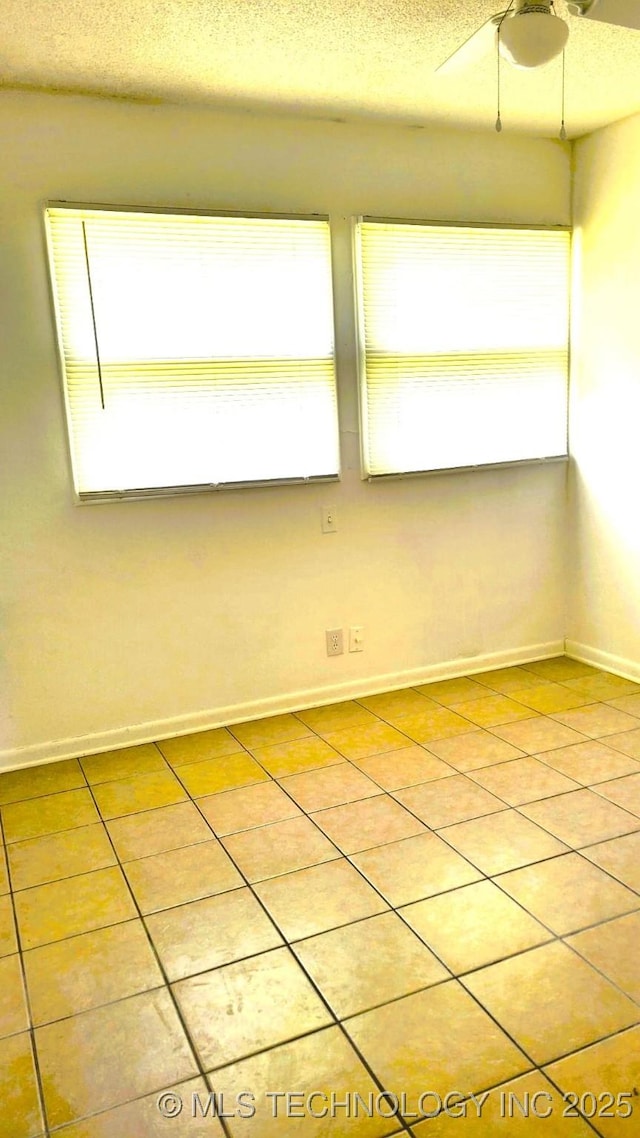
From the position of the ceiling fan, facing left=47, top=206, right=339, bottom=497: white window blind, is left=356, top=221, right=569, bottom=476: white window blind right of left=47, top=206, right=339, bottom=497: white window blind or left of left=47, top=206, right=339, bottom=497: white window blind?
right

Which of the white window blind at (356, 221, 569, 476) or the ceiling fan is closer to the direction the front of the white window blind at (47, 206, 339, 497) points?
the ceiling fan

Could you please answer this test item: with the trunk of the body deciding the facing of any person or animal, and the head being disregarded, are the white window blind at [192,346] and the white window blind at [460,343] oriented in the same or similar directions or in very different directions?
same or similar directions

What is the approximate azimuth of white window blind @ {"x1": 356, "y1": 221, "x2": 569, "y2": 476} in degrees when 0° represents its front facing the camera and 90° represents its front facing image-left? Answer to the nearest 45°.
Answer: approximately 315°

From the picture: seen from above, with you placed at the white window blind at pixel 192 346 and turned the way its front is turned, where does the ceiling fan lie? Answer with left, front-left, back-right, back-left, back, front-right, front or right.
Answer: front-left

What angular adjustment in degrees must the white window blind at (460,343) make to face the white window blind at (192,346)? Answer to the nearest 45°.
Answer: approximately 90° to its right

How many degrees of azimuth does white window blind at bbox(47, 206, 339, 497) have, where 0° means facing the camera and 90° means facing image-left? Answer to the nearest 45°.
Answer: approximately 0°

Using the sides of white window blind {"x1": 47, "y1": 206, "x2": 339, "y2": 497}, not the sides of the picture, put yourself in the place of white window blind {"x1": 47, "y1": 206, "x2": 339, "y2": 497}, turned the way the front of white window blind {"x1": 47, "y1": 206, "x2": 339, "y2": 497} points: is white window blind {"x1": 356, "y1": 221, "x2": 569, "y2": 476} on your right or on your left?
on your left

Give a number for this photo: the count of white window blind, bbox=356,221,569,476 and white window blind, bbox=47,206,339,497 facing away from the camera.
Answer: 0

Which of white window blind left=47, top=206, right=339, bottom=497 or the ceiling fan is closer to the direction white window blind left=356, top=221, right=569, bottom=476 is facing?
the ceiling fan

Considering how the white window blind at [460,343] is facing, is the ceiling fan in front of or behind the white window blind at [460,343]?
in front
